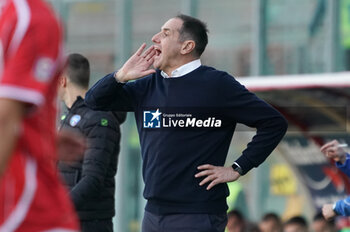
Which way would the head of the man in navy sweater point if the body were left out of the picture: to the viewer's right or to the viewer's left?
to the viewer's left

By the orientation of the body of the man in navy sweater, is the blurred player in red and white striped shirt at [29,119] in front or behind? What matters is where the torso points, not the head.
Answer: in front

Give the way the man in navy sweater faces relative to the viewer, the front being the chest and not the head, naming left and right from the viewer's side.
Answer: facing the viewer and to the left of the viewer
